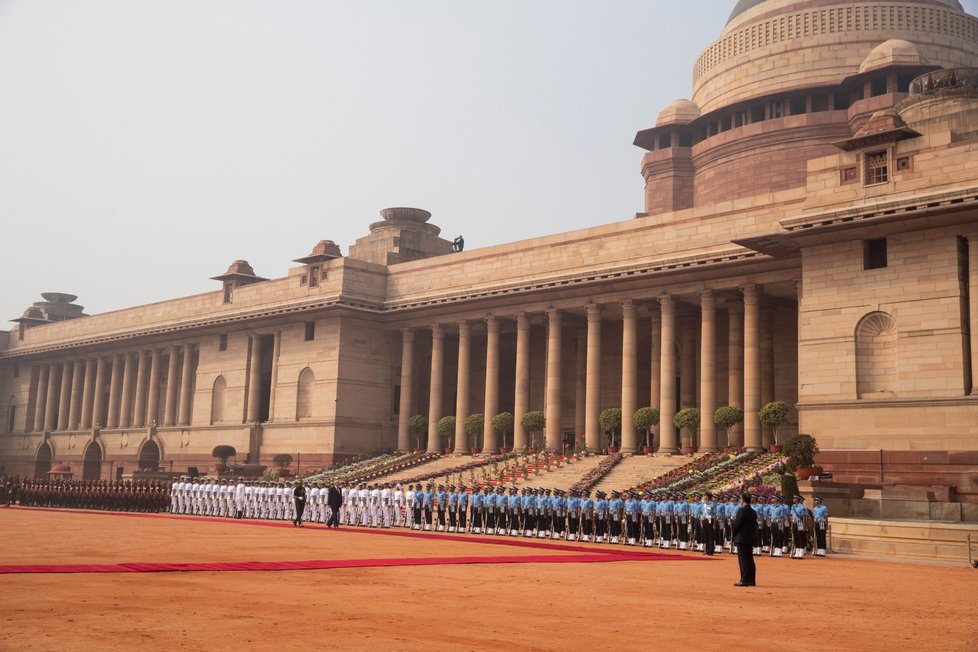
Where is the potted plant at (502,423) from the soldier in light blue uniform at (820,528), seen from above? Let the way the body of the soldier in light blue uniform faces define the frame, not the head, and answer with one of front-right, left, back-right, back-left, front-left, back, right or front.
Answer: right

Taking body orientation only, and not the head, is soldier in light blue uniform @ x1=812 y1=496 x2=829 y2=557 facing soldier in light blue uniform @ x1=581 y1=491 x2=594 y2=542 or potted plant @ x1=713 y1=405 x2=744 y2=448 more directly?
the soldier in light blue uniform

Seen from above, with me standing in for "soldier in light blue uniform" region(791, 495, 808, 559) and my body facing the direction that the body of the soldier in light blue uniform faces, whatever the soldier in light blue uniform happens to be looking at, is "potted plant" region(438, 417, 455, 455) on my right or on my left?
on my right

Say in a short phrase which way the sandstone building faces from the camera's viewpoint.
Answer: facing the viewer and to the left of the viewer

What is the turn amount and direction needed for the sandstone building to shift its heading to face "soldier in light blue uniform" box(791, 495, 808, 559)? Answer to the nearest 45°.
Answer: approximately 45° to its left

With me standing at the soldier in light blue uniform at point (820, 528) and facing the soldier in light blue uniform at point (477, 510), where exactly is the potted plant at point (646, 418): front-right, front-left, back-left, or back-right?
front-right

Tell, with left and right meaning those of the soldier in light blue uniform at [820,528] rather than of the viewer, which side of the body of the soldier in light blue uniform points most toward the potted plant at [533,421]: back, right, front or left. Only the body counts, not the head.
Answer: right

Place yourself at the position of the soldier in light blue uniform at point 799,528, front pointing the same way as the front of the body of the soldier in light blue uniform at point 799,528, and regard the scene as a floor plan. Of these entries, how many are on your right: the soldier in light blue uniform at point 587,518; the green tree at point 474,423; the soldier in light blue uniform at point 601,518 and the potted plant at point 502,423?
4

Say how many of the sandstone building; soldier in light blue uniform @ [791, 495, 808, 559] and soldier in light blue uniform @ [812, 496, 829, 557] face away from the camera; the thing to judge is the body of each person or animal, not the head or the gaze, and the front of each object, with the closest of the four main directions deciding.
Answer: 0

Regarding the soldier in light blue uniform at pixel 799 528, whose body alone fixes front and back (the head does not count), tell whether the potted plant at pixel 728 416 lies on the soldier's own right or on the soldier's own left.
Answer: on the soldier's own right

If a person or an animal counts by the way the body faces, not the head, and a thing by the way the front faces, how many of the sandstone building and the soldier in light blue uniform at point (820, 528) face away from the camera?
0

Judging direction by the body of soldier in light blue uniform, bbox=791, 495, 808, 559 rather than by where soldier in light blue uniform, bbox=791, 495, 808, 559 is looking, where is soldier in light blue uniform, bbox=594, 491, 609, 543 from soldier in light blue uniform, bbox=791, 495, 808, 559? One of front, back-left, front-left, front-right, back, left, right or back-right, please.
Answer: right

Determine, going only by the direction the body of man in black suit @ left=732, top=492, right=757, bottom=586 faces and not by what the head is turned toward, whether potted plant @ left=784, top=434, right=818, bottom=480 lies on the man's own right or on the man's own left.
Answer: on the man's own right

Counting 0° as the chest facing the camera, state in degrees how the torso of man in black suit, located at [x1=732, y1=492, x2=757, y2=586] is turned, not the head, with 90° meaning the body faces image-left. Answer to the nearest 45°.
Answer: approximately 135°

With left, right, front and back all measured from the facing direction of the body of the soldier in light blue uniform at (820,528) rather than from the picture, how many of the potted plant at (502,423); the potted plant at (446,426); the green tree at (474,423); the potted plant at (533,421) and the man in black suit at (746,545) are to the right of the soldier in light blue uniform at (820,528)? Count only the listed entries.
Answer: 4
